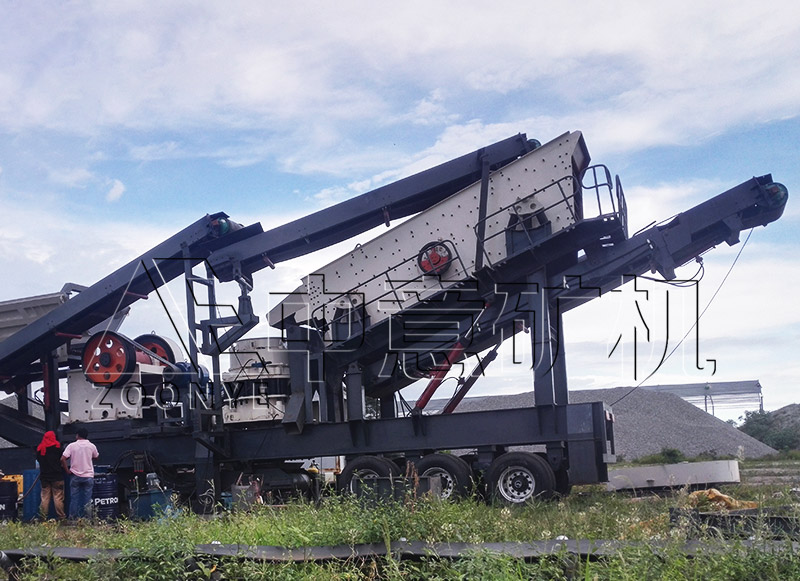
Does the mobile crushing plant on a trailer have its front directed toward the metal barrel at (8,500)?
yes

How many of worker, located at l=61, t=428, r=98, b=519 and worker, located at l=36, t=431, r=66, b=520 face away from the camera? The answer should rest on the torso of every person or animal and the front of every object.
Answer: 2

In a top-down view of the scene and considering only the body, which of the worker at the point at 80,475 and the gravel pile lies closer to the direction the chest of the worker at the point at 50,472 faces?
the gravel pile

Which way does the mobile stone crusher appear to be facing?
to the viewer's left

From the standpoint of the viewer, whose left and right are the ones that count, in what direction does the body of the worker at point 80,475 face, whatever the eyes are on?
facing away from the viewer

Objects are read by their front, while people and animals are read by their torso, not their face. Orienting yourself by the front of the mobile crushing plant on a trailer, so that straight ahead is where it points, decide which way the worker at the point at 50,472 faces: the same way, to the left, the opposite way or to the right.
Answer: to the right

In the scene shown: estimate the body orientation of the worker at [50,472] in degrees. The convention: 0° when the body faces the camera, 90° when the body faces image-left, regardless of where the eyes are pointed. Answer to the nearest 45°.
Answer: approximately 180°

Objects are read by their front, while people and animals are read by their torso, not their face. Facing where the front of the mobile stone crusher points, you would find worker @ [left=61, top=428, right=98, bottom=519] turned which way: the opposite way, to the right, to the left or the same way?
to the right

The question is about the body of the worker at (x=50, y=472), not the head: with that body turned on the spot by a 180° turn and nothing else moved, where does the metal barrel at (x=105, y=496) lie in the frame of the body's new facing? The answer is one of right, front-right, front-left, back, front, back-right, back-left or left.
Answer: front-left

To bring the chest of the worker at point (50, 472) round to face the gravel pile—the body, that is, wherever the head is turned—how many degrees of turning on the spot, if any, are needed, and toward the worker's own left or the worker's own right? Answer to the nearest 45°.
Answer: approximately 45° to the worker's own right
